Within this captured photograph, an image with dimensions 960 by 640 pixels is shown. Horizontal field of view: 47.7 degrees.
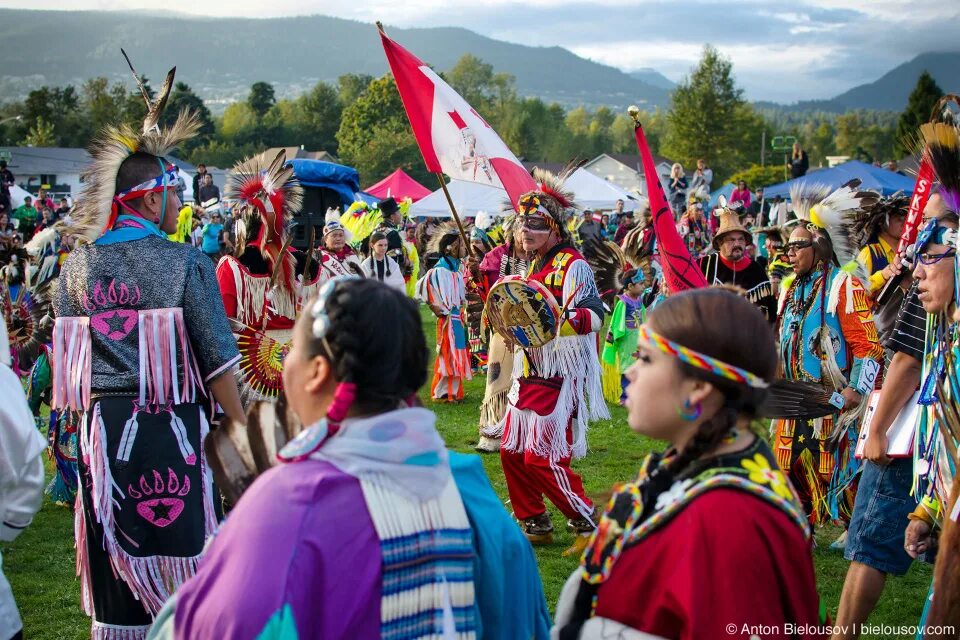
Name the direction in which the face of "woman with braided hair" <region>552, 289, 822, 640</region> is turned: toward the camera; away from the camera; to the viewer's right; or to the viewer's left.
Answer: to the viewer's left

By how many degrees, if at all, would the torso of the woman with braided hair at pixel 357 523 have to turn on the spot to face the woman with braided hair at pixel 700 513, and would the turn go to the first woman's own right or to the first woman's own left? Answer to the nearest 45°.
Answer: approximately 135° to the first woman's own right

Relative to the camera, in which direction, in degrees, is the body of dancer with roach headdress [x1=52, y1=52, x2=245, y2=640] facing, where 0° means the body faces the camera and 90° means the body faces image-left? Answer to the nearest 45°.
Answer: approximately 225°

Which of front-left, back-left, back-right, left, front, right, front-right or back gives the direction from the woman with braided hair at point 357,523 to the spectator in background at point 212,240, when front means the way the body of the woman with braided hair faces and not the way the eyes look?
front-right

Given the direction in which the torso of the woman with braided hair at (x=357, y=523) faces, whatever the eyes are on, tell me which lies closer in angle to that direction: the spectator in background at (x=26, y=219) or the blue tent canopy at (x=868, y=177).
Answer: the spectator in background

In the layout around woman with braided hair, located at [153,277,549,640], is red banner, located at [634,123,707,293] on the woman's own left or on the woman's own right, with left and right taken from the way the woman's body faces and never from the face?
on the woman's own right

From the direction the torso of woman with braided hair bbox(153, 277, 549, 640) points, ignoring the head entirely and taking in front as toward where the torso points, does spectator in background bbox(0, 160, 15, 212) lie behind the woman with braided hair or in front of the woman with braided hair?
in front

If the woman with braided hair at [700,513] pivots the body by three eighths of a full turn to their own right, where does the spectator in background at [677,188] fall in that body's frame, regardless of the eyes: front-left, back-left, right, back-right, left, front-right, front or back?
front-left

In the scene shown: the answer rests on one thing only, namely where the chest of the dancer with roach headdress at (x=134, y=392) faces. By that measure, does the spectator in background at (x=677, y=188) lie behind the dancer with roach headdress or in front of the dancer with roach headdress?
in front

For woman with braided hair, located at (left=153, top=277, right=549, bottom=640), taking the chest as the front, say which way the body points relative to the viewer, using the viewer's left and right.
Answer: facing away from the viewer and to the left of the viewer

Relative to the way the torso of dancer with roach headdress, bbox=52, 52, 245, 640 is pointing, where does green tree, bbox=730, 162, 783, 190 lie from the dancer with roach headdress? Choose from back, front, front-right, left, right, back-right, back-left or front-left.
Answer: front
